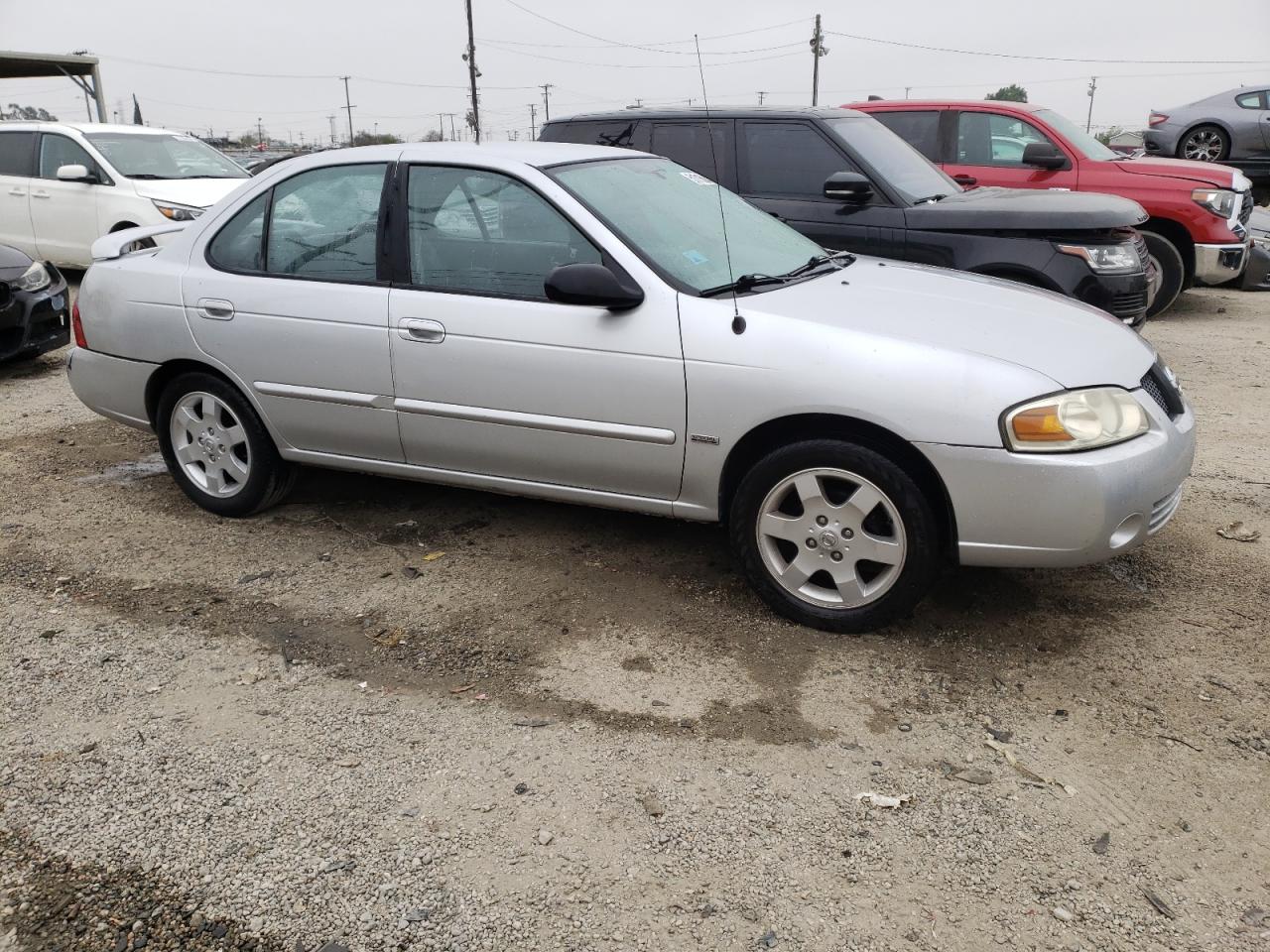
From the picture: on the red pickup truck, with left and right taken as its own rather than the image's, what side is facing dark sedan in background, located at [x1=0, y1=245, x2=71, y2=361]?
right

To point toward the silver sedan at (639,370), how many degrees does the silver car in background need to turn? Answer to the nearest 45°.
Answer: approximately 90° to its right

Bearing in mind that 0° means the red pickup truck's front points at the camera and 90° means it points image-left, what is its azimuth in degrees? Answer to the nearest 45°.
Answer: approximately 315°

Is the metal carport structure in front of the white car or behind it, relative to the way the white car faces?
behind

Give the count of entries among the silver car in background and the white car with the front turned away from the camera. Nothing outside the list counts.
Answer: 0

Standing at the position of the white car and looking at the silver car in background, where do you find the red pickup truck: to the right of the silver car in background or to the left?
right

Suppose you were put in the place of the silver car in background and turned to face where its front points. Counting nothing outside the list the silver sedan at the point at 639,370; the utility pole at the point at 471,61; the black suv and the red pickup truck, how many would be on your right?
3

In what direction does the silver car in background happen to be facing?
to the viewer's right

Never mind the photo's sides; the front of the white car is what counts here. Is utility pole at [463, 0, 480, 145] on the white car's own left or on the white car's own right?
on the white car's own left

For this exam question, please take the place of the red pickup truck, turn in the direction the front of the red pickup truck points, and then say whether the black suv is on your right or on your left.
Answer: on your right
